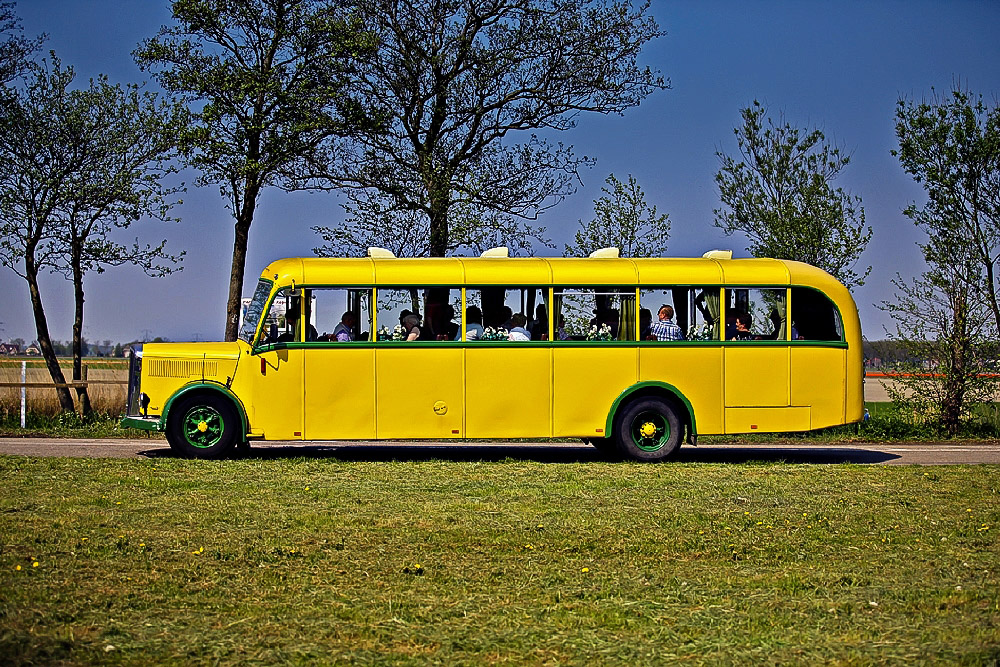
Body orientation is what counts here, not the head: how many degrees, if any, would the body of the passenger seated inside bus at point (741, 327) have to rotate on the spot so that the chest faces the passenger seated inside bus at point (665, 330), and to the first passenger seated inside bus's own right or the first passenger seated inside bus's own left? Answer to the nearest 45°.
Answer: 0° — they already face them

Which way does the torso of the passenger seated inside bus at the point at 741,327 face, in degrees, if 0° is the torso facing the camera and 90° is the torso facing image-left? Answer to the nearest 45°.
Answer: approximately 90°

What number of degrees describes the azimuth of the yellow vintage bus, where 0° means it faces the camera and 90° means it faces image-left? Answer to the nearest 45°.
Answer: approximately 90°
